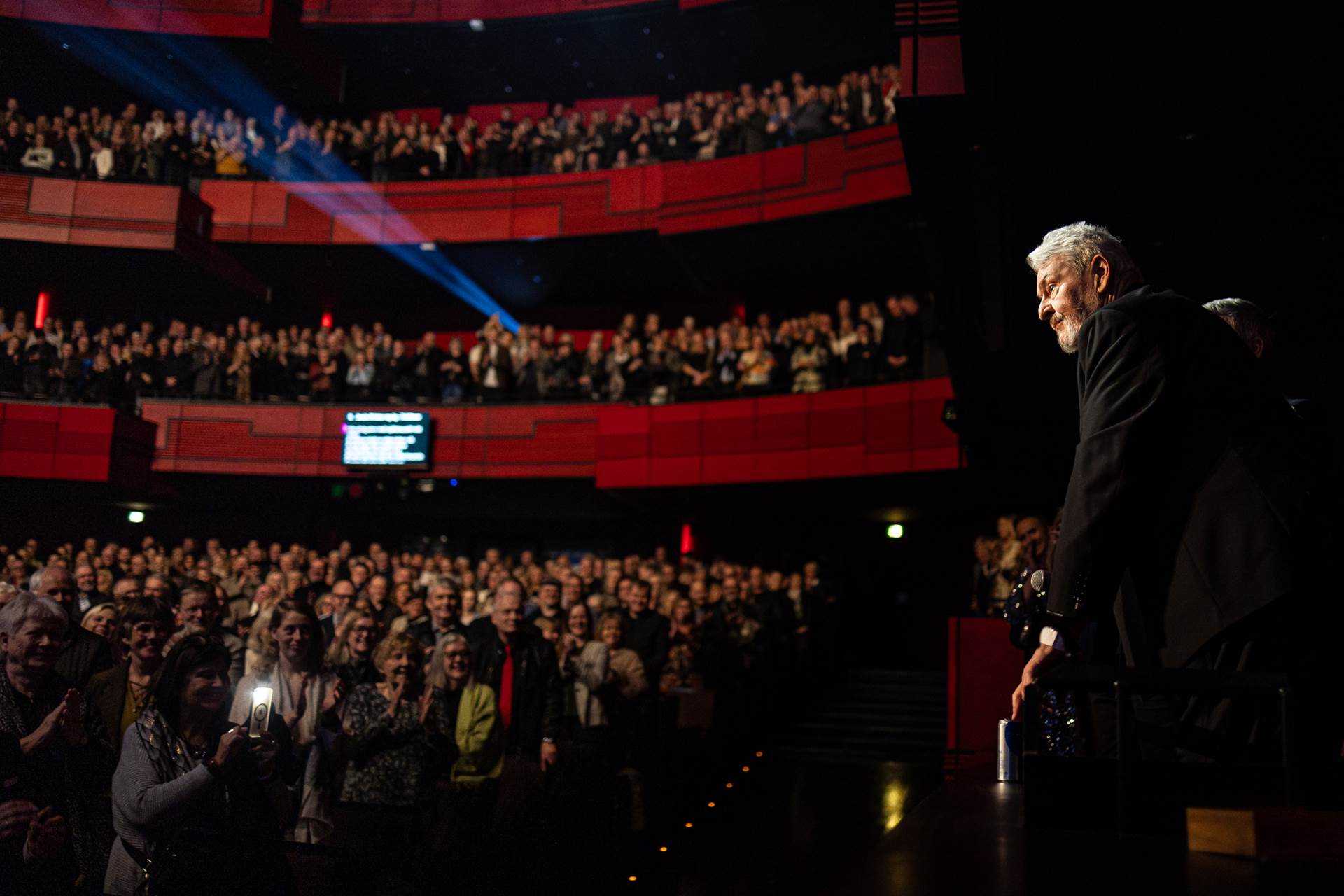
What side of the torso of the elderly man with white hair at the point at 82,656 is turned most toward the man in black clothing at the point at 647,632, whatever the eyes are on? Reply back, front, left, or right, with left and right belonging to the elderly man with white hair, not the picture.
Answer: left

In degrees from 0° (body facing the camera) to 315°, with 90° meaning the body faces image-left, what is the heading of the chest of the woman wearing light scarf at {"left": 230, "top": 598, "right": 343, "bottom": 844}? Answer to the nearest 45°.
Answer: approximately 0°

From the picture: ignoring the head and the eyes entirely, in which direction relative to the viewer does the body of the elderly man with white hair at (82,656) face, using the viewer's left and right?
facing the viewer and to the right of the viewer

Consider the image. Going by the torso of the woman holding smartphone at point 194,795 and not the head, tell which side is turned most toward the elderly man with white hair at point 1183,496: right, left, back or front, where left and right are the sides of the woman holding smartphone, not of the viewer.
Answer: front

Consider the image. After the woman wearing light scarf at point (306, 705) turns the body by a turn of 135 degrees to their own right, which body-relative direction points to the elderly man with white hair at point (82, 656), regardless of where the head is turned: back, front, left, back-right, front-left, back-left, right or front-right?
front-left

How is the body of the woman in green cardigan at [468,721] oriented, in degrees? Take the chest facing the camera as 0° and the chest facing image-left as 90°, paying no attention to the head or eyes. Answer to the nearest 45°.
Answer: approximately 45°

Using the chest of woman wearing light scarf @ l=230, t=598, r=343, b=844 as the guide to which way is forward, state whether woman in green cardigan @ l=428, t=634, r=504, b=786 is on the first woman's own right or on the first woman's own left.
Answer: on the first woman's own left

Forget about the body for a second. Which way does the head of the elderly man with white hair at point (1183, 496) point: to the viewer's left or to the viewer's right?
to the viewer's left

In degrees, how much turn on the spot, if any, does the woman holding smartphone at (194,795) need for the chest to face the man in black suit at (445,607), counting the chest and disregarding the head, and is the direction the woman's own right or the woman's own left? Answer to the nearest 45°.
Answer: approximately 90° to the woman's own left

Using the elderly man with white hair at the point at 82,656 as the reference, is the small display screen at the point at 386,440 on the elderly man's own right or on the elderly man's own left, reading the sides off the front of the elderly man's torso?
on the elderly man's own left
